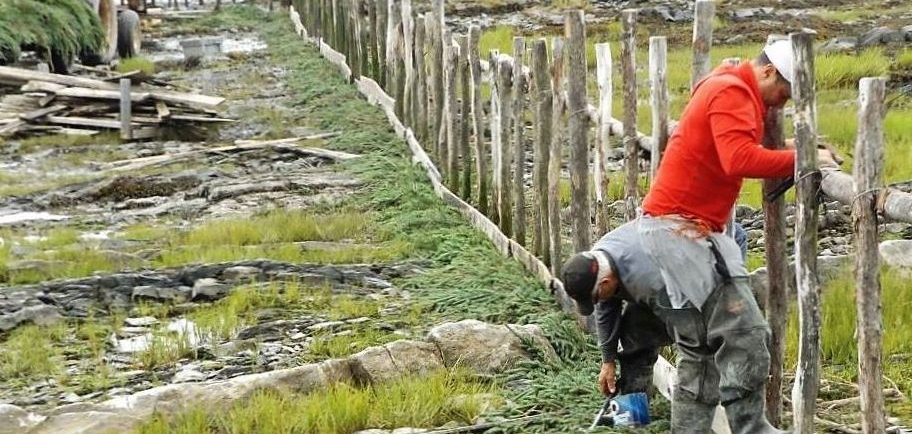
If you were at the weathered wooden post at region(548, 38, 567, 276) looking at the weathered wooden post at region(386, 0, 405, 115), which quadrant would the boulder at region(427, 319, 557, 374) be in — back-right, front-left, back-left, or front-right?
back-left

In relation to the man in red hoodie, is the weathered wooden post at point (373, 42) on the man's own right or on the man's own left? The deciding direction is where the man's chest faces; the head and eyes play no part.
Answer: on the man's own left

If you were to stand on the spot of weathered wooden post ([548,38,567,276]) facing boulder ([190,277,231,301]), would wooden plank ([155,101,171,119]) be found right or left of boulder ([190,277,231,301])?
right

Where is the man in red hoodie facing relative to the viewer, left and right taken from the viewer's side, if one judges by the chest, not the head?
facing to the right of the viewer

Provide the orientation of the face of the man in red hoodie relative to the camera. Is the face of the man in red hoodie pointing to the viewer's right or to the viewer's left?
to the viewer's right

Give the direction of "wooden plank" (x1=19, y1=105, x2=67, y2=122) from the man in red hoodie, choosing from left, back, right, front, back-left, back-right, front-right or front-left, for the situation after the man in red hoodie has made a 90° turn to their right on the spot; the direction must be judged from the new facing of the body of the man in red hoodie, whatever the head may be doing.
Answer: back-right

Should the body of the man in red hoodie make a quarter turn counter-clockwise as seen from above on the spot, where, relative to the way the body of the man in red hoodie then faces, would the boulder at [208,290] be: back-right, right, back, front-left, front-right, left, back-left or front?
front-left

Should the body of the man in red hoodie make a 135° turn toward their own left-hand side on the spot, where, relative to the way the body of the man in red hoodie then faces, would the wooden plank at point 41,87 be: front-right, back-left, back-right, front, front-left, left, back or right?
front

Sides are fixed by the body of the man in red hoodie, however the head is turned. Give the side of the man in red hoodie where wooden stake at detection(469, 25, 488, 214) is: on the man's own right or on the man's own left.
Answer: on the man's own left

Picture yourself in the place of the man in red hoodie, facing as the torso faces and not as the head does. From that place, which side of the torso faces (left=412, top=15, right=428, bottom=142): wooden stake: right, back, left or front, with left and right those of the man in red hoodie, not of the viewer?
left

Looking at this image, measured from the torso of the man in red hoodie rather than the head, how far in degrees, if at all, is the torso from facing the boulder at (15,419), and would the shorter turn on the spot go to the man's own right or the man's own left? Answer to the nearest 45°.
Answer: approximately 180°
